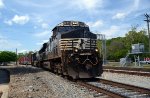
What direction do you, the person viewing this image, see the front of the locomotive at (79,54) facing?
facing the viewer and to the right of the viewer
